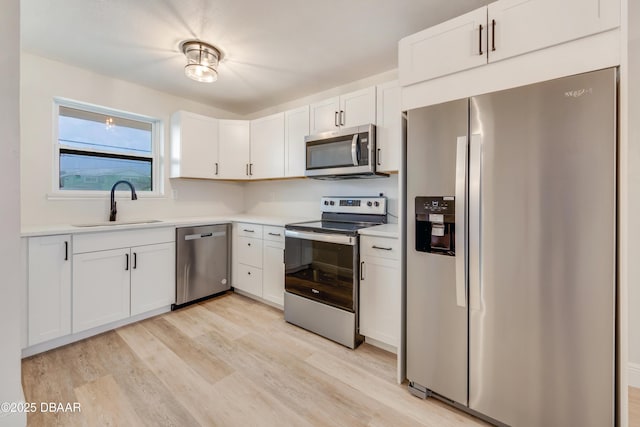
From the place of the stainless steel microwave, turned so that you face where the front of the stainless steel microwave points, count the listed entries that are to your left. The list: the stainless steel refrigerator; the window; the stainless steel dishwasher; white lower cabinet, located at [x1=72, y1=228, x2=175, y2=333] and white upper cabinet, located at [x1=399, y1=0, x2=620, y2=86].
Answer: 2

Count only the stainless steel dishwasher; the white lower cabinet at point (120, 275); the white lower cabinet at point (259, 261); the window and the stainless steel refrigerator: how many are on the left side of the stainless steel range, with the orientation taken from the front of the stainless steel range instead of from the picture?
1

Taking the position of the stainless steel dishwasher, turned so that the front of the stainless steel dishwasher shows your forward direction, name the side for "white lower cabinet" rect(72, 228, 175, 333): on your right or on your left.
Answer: on your right

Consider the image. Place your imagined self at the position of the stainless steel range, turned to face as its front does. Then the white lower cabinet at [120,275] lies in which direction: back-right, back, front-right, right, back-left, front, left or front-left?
front-right

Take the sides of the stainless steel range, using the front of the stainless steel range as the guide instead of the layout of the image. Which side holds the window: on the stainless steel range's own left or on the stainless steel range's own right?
on the stainless steel range's own right

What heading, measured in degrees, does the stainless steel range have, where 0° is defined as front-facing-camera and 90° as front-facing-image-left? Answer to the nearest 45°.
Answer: approximately 45°

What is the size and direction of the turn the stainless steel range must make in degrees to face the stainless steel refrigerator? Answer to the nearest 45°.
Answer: approximately 90° to its left

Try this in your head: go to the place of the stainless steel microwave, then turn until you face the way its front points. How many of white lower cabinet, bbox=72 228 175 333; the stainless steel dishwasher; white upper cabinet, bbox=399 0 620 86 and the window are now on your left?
1

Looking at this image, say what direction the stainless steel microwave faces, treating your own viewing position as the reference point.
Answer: facing the viewer and to the left of the viewer

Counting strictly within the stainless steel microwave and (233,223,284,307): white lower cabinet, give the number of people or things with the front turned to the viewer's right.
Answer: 0

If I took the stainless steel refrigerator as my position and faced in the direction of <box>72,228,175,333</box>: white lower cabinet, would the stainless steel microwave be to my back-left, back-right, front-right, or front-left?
front-right

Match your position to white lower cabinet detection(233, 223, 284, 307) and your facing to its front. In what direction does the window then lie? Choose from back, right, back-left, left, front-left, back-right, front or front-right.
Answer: front-right
